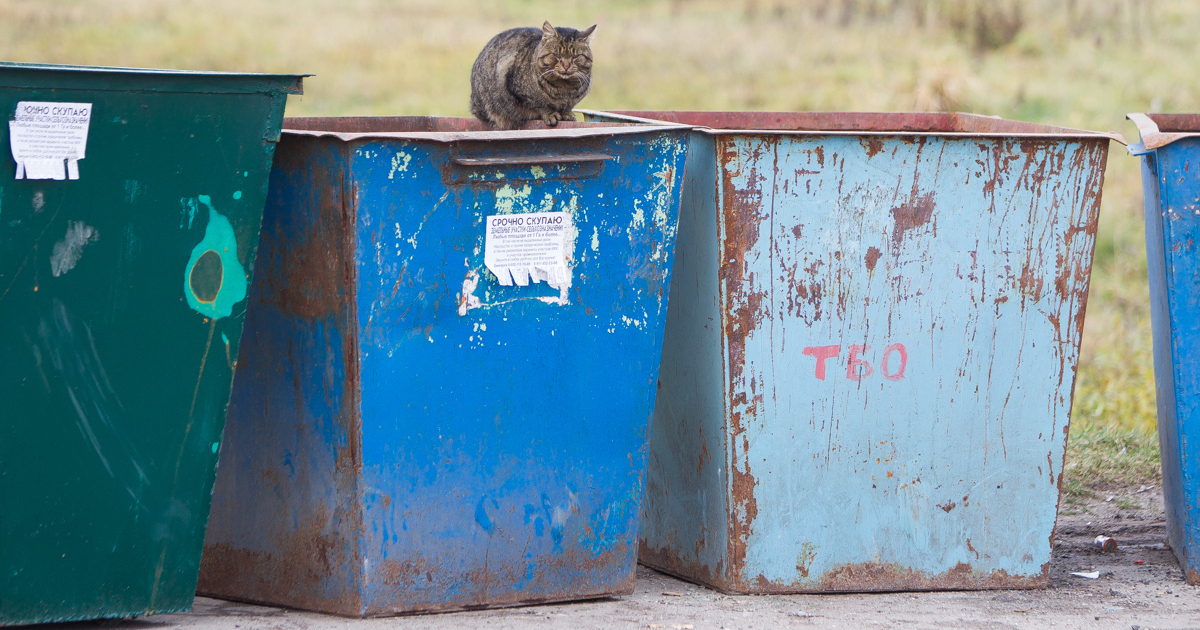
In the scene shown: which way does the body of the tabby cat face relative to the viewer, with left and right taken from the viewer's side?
facing the viewer and to the right of the viewer

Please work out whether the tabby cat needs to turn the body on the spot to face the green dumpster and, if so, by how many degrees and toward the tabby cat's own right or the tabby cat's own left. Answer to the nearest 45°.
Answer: approximately 90° to the tabby cat's own right
